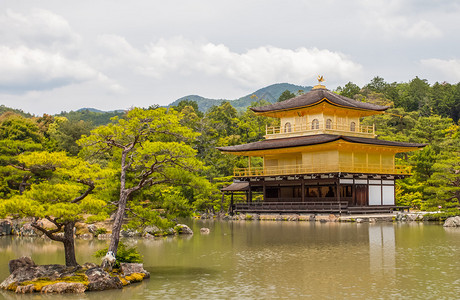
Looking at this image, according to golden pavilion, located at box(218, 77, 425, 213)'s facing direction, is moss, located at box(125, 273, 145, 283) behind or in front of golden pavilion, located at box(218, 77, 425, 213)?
in front

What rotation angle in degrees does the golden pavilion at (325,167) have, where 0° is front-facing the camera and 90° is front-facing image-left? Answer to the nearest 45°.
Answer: approximately 45°

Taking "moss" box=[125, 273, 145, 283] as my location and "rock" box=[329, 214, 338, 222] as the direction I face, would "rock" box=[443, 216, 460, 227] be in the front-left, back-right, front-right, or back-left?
front-right

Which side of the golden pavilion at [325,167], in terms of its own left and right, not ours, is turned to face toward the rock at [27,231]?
front

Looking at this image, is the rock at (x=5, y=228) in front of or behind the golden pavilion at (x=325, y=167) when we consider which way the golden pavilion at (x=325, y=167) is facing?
in front

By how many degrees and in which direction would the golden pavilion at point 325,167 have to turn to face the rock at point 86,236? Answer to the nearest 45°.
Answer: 0° — it already faces it

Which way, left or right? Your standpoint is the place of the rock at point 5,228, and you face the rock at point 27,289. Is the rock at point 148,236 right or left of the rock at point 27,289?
left

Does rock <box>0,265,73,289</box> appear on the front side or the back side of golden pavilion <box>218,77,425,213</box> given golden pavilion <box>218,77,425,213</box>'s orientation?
on the front side

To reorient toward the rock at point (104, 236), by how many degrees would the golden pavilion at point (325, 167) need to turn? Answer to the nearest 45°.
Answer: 0° — it already faces it

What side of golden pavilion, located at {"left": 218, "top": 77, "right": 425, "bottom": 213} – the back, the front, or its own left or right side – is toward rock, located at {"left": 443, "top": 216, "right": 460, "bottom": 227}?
left

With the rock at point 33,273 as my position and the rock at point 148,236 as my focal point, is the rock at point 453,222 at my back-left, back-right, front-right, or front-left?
front-right

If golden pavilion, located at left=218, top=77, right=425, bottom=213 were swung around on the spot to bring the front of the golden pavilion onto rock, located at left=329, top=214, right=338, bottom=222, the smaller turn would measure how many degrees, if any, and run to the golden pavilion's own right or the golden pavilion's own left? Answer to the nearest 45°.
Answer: approximately 45° to the golden pavilion's own left
